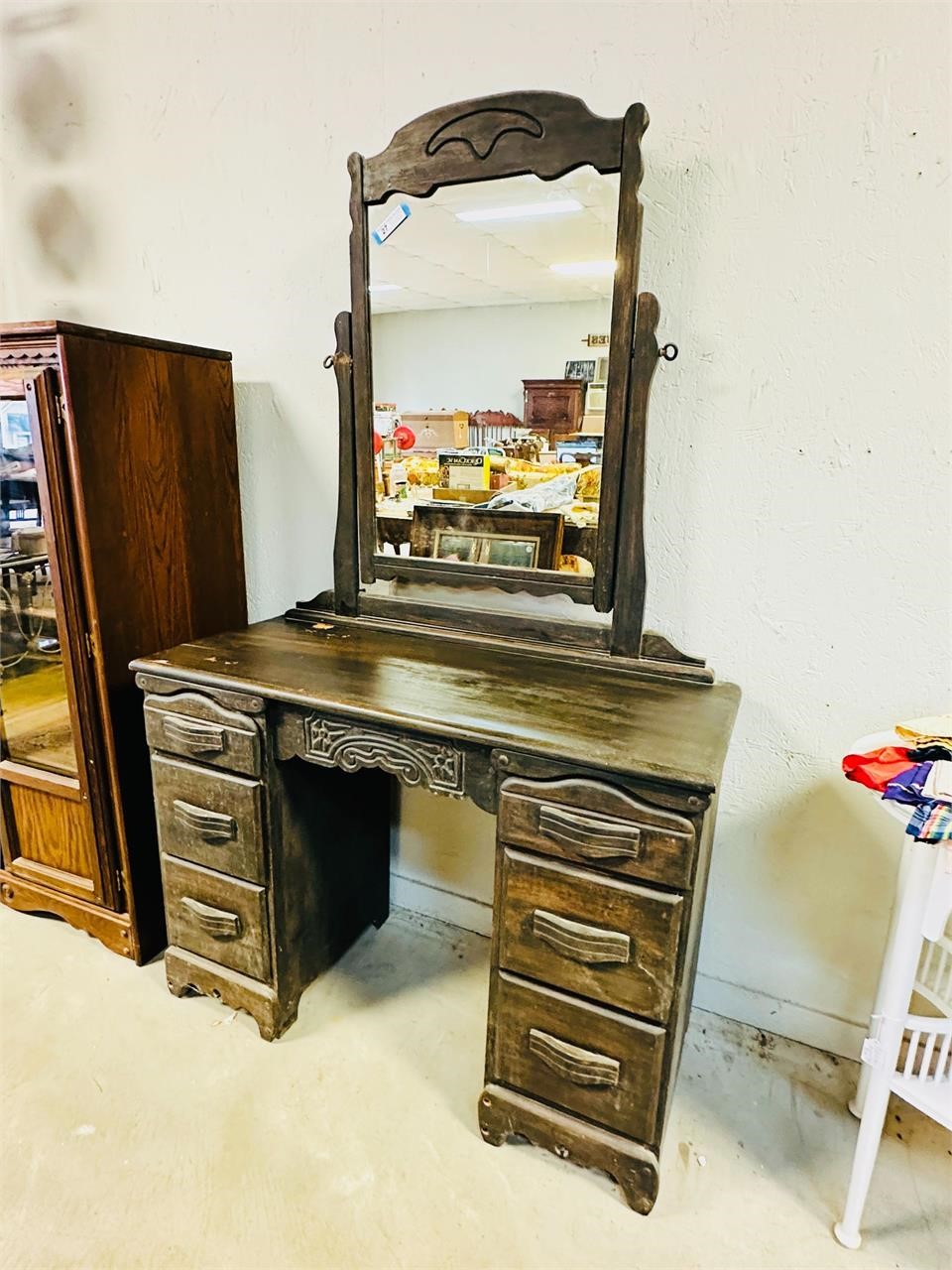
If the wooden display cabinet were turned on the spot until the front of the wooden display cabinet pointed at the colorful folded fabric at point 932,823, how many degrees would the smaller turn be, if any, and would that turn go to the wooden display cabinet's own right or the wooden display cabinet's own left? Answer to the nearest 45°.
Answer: approximately 90° to the wooden display cabinet's own left

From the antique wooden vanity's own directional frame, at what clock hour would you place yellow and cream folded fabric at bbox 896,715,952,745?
The yellow and cream folded fabric is roughly at 8 o'clock from the antique wooden vanity.

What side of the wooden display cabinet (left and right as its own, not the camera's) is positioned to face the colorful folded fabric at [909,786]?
left

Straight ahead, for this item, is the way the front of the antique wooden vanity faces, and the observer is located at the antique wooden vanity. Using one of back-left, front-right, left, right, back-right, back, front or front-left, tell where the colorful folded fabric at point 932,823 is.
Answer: left

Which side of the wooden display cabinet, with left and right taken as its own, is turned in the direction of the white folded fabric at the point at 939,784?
left

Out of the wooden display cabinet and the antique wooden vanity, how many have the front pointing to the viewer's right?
0

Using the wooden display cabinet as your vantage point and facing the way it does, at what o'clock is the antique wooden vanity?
The antique wooden vanity is roughly at 9 o'clock from the wooden display cabinet.

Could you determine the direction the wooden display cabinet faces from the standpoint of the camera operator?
facing the viewer and to the left of the viewer
